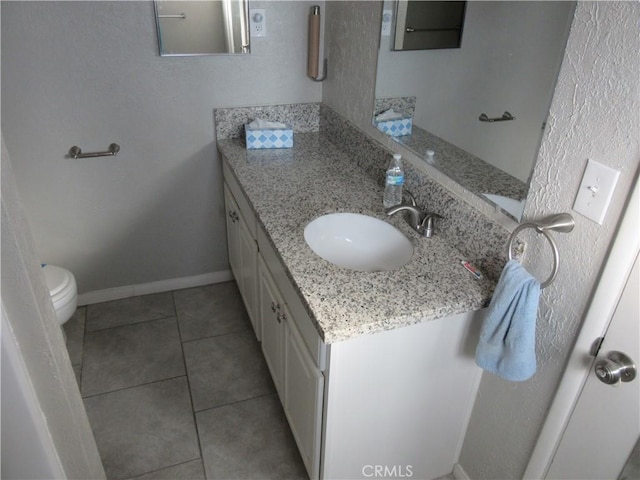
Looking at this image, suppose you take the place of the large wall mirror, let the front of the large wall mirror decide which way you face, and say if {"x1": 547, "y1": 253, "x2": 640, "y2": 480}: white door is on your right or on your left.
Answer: on your left

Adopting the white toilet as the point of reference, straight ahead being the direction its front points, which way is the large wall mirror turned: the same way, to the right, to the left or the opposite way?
the opposite way

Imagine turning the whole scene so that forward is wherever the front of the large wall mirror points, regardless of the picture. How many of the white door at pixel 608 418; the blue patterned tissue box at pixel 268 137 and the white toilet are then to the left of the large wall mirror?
1

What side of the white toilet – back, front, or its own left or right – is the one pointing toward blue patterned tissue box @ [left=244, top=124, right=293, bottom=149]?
front

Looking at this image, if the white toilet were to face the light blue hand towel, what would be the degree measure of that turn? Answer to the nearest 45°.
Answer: approximately 45° to its right

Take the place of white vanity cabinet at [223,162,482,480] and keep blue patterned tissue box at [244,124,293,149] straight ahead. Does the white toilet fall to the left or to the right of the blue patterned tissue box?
left

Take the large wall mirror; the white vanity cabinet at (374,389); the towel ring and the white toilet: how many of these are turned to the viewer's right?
1

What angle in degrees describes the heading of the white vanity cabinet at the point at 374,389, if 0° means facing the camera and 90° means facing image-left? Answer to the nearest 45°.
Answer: approximately 45°

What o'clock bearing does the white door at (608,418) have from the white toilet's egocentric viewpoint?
The white door is roughly at 2 o'clock from the white toilet.

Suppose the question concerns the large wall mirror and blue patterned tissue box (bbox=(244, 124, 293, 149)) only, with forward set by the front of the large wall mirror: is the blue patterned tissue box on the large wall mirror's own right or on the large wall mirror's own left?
on the large wall mirror's own right

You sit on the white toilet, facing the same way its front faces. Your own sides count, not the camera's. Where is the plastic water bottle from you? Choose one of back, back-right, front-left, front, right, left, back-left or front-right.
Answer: front-right

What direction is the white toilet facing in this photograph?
to the viewer's right

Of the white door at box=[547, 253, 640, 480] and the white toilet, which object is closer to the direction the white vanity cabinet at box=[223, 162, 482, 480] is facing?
the white toilet

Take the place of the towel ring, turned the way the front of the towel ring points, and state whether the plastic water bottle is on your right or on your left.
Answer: on your right
